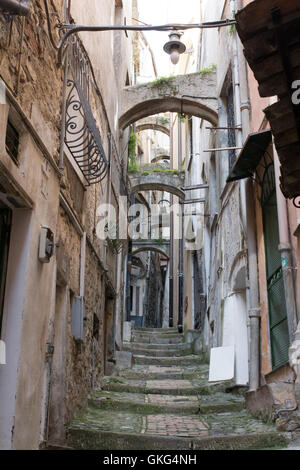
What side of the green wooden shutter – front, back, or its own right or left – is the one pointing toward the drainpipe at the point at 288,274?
left

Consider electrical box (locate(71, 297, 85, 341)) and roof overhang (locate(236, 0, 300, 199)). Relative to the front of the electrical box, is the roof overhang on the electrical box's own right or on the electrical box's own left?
on the electrical box's own right

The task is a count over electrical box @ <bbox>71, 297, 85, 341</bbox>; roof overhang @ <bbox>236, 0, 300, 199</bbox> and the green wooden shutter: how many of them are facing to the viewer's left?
2

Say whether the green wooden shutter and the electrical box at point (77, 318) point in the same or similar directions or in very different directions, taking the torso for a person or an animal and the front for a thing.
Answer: very different directions

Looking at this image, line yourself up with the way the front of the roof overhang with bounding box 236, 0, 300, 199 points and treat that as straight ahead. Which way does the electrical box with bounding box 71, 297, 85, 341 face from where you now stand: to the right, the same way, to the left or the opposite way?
the opposite way

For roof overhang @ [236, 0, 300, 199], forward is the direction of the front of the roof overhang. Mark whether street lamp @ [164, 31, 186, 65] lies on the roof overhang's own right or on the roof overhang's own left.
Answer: on the roof overhang's own right

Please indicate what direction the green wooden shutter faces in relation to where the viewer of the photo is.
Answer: facing to the left of the viewer

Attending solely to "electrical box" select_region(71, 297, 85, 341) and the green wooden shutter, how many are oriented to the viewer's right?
1

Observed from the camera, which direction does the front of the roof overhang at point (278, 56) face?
facing to the left of the viewer

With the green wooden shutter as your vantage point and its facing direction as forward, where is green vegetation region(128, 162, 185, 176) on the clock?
The green vegetation is roughly at 2 o'clock from the green wooden shutter.

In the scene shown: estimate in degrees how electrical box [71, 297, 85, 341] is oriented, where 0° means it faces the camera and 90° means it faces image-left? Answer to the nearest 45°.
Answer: approximately 270°
